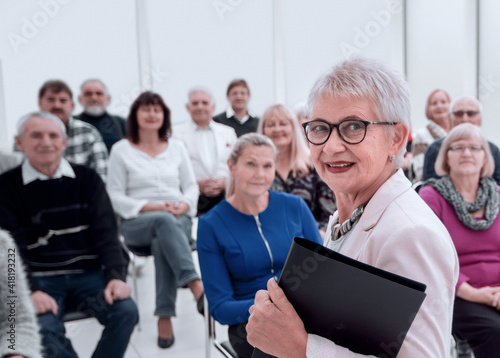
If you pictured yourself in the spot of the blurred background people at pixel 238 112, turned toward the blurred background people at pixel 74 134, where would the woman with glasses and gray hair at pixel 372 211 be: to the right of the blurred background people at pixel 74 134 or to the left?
left

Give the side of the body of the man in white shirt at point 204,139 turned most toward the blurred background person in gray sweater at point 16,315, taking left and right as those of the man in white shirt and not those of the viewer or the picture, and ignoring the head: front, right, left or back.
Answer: front

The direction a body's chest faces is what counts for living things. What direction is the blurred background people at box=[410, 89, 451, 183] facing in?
toward the camera

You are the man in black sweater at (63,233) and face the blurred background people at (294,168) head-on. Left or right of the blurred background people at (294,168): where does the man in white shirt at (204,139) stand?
left

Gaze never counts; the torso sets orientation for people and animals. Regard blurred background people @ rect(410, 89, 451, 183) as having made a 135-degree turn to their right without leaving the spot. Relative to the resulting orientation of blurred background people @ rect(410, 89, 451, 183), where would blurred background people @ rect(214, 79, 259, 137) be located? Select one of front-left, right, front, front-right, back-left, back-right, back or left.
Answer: front-left

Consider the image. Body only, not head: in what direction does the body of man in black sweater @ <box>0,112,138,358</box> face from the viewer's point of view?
toward the camera

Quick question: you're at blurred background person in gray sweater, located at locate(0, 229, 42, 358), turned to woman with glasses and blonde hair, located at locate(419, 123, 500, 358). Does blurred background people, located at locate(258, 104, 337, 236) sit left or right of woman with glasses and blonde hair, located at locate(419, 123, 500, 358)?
left

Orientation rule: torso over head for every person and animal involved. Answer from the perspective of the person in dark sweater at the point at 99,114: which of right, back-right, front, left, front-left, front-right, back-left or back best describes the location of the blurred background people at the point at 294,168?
front-left

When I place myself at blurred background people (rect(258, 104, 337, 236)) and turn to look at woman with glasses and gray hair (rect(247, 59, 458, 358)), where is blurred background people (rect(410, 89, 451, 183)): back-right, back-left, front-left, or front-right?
back-left

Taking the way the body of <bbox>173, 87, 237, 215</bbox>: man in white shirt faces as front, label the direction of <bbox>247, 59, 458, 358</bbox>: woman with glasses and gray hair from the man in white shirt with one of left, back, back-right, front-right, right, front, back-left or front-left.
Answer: front

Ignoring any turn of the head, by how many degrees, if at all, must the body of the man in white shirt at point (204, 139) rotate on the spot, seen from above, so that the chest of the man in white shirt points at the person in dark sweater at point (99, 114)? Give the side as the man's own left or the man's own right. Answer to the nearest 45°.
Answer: approximately 90° to the man's own right

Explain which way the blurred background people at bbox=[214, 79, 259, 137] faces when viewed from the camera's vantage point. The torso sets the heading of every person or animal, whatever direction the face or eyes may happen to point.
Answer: facing the viewer

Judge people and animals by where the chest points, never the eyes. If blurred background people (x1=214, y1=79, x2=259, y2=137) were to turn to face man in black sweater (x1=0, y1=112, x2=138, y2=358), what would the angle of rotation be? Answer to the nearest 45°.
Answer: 0° — they already face them
